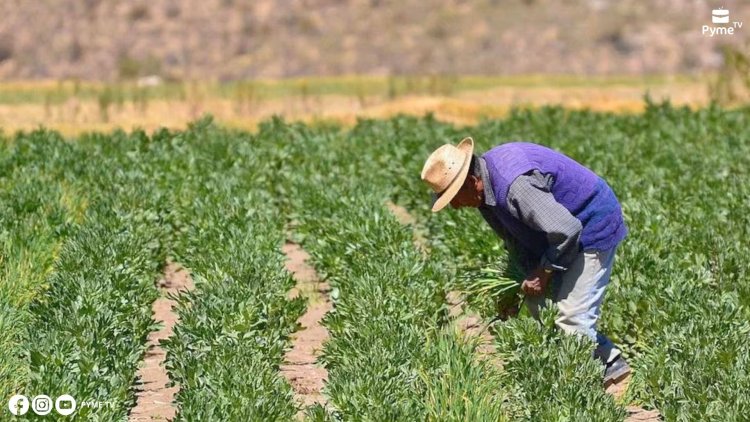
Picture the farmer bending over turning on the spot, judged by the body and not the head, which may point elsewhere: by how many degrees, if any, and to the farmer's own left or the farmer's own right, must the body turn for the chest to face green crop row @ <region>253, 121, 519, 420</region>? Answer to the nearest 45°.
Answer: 0° — they already face it

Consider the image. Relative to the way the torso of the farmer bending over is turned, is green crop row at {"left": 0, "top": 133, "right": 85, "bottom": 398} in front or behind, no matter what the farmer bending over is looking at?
in front

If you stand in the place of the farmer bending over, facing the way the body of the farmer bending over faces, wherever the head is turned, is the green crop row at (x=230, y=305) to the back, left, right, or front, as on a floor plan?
front

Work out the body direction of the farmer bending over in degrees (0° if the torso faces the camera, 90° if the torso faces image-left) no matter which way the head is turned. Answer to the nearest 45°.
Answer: approximately 90°

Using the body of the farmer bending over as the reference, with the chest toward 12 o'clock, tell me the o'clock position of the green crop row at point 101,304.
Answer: The green crop row is roughly at 12 o'clock from the farmer bending over.
